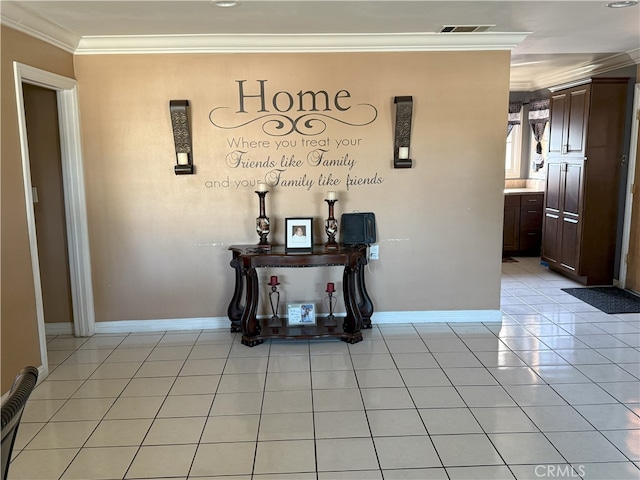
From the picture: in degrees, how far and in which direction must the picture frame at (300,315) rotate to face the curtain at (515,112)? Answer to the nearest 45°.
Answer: approximately 135° to its left

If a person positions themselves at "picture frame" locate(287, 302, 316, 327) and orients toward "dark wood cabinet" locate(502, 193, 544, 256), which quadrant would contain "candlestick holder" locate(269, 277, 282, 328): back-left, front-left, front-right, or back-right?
back-left

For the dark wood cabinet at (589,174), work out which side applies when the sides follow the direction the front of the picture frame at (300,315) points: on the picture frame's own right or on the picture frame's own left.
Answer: on the picture frame's own left

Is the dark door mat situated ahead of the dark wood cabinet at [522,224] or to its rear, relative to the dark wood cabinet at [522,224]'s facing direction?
ahead

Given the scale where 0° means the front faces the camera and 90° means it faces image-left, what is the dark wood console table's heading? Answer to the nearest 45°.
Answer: approximately 0°

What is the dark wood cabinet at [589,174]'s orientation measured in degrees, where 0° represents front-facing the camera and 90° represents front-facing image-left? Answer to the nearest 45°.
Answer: approximately 45°

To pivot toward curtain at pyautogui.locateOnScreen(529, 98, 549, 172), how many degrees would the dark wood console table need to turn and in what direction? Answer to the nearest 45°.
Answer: approximately 135° to its left
